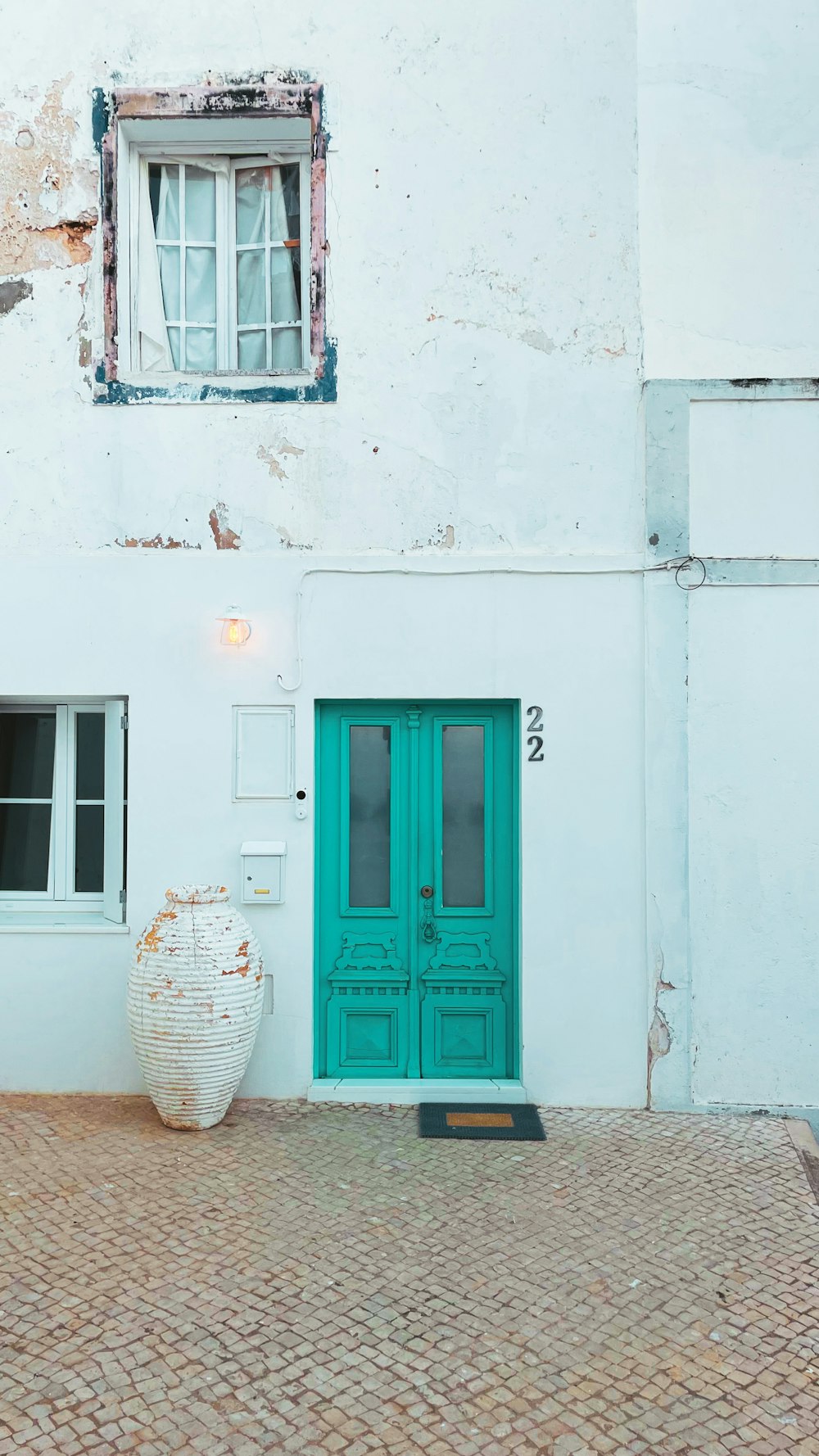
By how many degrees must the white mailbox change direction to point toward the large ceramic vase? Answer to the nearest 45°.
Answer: approximately 45° to its right

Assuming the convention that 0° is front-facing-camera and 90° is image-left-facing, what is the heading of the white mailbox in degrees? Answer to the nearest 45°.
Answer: approximately 0°

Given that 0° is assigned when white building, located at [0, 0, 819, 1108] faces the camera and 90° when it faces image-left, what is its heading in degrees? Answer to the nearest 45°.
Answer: approximately 0°

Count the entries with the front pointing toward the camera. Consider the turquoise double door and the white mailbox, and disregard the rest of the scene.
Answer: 2

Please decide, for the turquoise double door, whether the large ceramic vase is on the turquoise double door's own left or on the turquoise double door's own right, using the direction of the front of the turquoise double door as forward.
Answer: on the turquoise double door's own right

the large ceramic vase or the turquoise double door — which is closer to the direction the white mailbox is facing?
the large ceramic vase

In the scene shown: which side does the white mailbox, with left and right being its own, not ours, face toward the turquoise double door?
left
